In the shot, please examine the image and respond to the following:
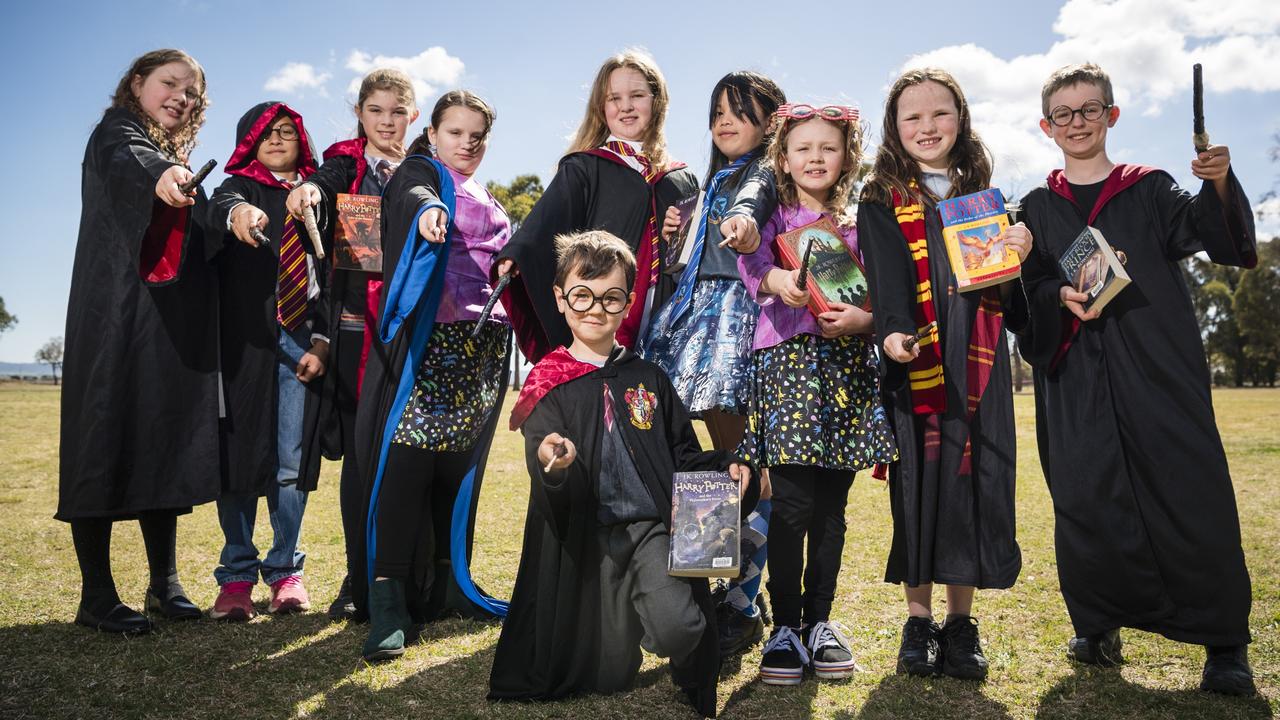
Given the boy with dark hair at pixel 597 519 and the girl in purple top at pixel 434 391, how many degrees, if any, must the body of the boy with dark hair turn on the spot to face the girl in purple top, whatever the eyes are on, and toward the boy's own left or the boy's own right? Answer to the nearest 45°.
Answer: approximately 135° to the boy's own right

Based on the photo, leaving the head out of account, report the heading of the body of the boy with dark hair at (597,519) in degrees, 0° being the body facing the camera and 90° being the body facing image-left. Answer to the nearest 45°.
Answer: approximately 0°

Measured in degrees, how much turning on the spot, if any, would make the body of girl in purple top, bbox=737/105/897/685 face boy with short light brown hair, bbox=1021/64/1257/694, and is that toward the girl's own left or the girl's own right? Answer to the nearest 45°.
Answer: approximately 90° to the girl's own left

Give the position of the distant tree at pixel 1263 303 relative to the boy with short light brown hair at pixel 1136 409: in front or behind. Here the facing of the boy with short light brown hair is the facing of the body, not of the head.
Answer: behind

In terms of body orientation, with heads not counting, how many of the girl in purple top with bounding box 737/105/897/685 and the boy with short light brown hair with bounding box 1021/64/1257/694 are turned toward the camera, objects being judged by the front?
2

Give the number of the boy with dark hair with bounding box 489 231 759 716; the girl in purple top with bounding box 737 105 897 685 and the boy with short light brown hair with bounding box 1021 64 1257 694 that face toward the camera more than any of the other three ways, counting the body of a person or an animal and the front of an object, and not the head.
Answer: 3

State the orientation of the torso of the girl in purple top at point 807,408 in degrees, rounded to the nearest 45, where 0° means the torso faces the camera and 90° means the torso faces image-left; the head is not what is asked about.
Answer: approximately 0°

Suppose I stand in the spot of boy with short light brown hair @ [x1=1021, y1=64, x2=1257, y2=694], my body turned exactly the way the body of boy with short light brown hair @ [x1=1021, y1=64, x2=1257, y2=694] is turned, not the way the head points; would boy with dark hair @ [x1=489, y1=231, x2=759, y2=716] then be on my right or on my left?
on my right

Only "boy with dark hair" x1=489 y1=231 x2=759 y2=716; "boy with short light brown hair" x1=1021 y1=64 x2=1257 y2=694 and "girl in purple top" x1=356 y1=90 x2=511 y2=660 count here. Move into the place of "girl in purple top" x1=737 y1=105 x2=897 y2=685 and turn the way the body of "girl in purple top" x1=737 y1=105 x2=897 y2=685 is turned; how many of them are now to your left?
1

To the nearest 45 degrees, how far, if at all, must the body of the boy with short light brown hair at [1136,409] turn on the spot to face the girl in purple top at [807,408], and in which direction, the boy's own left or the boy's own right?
approximately 45° to the boy's own right

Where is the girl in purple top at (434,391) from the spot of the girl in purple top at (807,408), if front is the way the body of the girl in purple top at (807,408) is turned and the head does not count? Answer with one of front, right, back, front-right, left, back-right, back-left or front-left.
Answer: right
